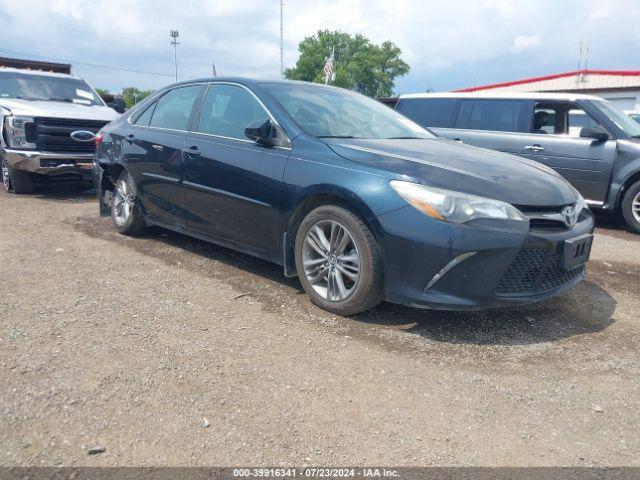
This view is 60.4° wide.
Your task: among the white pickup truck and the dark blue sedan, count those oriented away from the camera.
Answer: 0

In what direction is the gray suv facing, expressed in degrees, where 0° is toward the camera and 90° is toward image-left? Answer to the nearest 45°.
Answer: approximately 315°

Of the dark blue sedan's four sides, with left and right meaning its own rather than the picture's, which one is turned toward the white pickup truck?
back

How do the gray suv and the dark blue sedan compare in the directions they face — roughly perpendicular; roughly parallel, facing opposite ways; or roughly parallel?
roughly parallel

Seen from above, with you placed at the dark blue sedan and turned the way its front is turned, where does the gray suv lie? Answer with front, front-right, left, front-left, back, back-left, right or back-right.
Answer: left

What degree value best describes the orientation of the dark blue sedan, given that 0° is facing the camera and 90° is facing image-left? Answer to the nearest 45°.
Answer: approximately 315°

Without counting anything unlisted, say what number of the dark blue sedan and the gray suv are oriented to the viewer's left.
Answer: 0

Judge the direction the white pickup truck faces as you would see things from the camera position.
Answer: facing the viewer and to the right of the viewer

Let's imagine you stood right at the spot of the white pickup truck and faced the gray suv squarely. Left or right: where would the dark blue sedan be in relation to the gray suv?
right
